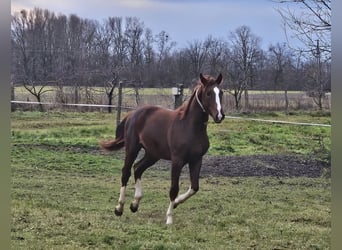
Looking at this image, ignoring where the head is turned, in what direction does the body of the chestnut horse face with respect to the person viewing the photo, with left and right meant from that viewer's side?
facing the viewer and to the right of the viewer
